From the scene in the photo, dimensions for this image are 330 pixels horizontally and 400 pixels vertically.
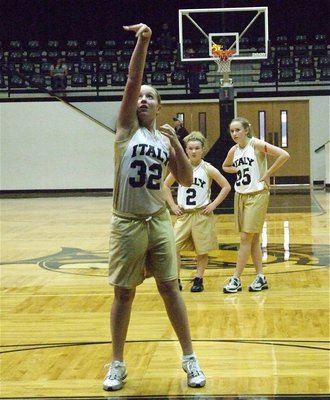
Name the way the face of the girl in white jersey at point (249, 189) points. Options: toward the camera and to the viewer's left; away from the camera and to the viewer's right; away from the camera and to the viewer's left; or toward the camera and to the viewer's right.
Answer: toward the camera and to the viewer's left

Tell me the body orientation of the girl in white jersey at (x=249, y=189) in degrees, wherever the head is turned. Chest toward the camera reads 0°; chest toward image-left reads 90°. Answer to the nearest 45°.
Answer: approximately 45°

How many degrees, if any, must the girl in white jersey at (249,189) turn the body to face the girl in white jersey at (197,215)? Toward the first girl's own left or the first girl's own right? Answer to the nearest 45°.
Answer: approximately 45° to the first girl's own right

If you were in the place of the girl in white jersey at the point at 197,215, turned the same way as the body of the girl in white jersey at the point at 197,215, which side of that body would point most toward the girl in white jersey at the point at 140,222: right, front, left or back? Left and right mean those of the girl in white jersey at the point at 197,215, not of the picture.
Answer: front

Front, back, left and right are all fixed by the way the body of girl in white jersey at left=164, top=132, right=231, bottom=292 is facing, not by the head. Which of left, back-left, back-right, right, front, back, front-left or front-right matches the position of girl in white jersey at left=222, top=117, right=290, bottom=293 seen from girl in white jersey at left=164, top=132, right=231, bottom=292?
left

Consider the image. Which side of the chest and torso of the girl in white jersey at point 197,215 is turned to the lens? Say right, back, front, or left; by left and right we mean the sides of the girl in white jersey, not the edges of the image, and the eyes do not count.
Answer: front

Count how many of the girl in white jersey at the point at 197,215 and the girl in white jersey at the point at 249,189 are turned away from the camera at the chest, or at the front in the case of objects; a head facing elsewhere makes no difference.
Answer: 0
